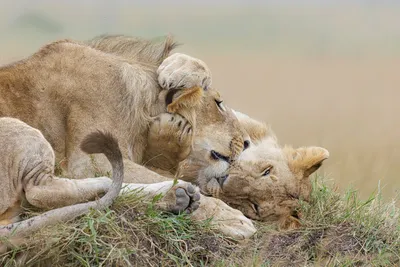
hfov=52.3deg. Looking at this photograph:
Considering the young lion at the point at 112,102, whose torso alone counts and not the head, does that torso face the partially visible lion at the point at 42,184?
no

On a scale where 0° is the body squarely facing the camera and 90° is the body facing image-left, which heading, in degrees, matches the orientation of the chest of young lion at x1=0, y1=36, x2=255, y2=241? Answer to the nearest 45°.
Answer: approximately 270°

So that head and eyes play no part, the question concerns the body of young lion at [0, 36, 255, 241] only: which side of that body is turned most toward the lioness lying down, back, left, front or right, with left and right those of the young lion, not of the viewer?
front

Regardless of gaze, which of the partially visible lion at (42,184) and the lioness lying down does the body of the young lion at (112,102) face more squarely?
the lioness lying down

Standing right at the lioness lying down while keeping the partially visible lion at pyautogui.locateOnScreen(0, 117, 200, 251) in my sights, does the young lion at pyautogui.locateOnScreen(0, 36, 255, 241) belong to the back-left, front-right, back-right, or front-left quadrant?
front-right
